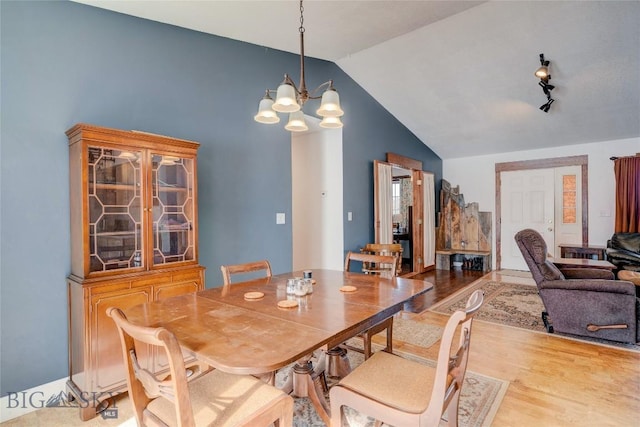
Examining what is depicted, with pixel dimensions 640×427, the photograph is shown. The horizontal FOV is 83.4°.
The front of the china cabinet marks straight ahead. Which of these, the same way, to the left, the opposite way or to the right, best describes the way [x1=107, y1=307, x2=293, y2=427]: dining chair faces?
to the left

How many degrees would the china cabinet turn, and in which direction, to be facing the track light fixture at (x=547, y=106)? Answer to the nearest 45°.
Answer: approximately 45° to its left

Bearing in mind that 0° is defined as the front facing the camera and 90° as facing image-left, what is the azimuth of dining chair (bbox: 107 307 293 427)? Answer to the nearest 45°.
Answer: approximately 225°

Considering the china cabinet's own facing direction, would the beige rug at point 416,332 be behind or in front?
in front

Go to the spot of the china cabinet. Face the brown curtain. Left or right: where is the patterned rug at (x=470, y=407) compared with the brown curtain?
right

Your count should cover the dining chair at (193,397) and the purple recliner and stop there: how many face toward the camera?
0

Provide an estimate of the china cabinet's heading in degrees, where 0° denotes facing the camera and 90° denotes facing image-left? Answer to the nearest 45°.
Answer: approximately 315°
